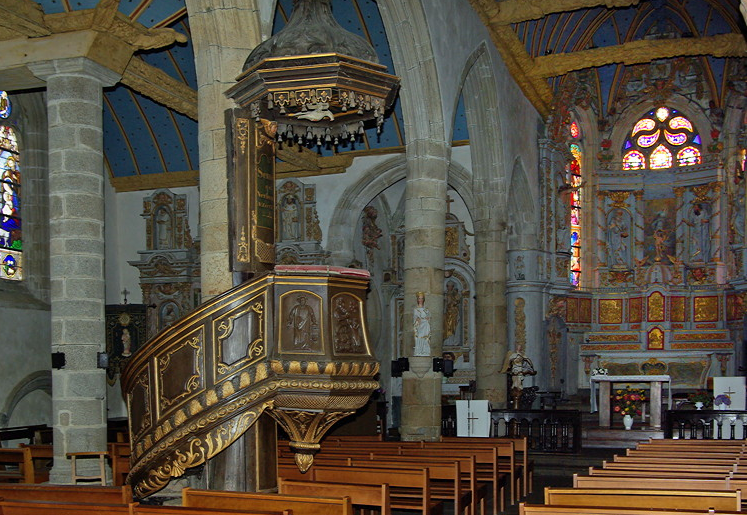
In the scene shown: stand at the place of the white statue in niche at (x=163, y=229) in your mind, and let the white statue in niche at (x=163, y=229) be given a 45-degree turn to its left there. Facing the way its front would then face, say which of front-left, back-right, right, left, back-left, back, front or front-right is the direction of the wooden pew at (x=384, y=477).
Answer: front-right

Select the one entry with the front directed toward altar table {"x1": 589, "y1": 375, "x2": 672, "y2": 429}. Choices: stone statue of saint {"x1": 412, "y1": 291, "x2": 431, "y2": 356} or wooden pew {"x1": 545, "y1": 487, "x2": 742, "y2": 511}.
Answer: the wooden pew

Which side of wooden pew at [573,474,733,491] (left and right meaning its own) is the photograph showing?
back

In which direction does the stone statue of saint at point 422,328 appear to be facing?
toward the camera

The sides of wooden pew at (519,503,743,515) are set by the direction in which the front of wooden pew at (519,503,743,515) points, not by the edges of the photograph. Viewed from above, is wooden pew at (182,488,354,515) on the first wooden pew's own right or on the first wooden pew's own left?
on the first wooden pew's own left

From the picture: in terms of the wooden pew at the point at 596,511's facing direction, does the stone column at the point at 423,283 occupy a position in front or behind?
in front

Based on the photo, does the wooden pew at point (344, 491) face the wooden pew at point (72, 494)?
no

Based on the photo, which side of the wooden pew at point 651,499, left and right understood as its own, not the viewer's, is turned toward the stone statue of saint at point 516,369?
front

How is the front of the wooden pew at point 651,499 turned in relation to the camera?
facing away from the viewer

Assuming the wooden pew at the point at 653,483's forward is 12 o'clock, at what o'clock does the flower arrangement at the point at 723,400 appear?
The flower arrangement is roughly at 12 o'clock from the wooden pew.

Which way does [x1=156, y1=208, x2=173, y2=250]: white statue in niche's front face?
toward the camera

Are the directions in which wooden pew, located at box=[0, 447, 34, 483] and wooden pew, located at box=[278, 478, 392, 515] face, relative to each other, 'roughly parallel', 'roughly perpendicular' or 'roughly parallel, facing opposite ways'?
roughly parallel

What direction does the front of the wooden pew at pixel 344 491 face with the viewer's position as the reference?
facing away from the viewer and to the right of the viewer

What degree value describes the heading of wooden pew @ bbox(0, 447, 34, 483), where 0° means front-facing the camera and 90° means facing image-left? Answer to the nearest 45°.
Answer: approximately 225°
